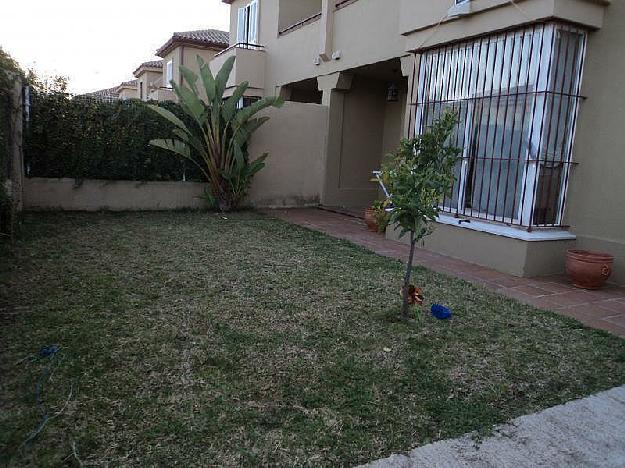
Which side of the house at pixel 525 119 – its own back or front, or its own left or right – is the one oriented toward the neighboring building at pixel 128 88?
right

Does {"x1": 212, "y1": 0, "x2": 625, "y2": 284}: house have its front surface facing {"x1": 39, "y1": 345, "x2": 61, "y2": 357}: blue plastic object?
yes

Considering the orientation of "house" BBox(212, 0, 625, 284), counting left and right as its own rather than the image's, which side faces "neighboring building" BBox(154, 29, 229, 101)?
right

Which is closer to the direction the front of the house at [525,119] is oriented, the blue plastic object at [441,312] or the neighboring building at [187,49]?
the blue plastic object

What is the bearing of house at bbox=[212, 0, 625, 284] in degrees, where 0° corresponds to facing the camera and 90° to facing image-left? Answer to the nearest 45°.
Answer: approximately 45°

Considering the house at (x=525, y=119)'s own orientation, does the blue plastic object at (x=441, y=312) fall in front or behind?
in front

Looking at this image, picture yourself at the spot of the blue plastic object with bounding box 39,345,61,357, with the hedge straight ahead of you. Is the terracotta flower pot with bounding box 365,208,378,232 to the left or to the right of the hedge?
right

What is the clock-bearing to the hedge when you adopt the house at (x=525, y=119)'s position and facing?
The hedge is roughly at 2 o'clock from the house.

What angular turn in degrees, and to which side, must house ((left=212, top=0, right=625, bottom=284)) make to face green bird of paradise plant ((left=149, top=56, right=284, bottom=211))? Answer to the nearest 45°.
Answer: approximately 90° to its right

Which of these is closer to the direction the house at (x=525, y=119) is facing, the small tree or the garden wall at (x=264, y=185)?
the small tree

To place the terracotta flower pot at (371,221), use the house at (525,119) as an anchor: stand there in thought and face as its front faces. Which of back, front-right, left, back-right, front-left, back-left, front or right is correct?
right
